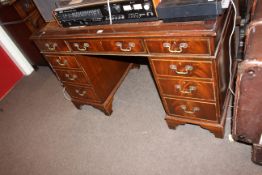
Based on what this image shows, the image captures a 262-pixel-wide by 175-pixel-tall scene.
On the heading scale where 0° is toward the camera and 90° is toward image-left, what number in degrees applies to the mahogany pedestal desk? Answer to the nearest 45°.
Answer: approximately 45°
